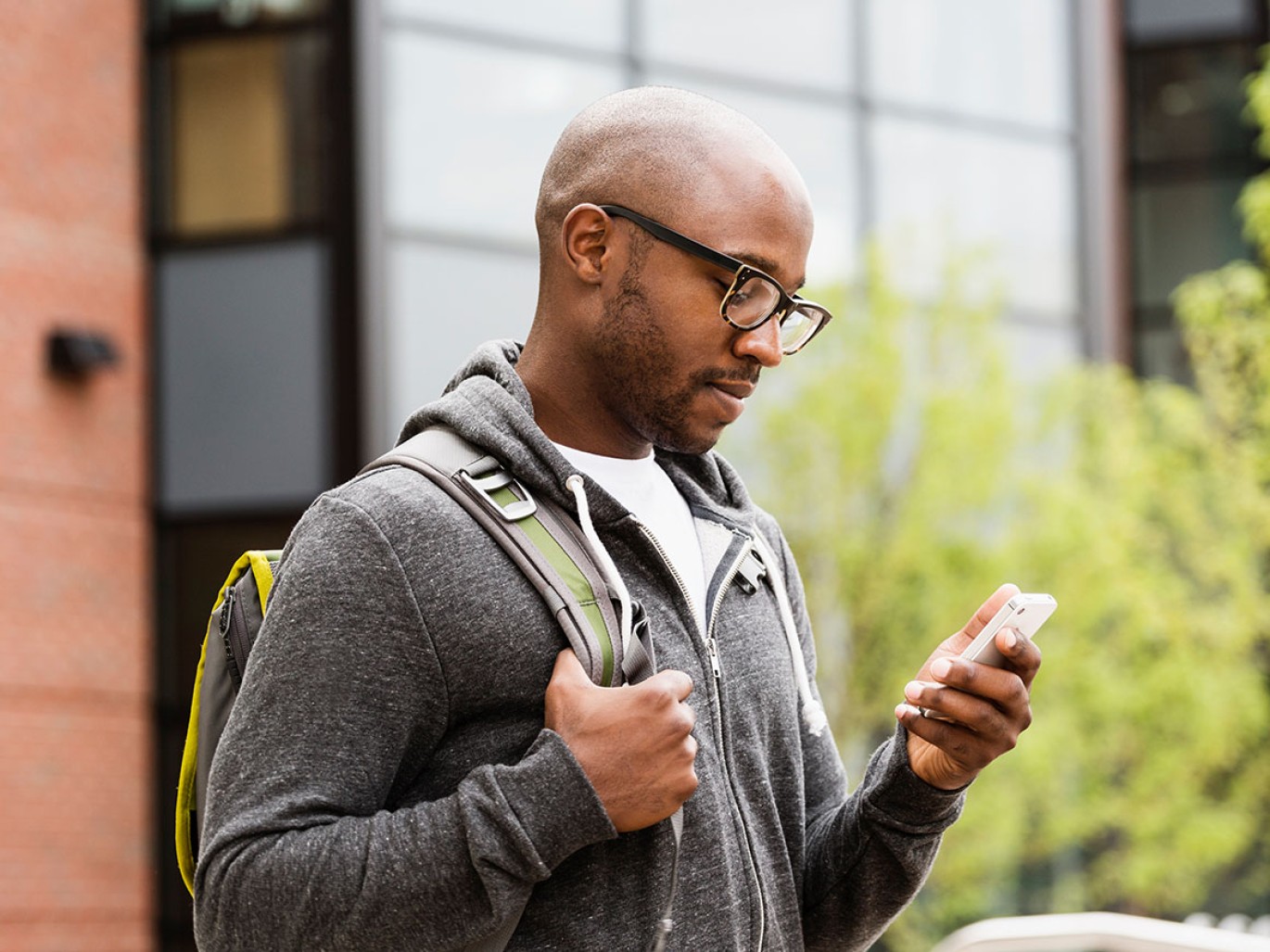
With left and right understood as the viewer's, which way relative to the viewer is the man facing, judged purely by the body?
facing the viewer and to the right of the viewer

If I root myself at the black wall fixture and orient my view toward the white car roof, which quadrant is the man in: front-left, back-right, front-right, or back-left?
front-right

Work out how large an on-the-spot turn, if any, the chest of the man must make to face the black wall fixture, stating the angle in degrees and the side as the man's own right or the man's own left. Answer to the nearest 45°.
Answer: approximately 135° to the man's own left

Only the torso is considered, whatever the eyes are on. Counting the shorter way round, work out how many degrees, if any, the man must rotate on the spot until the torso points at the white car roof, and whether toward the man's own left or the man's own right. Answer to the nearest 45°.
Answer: approximately 90° to the man's own left
